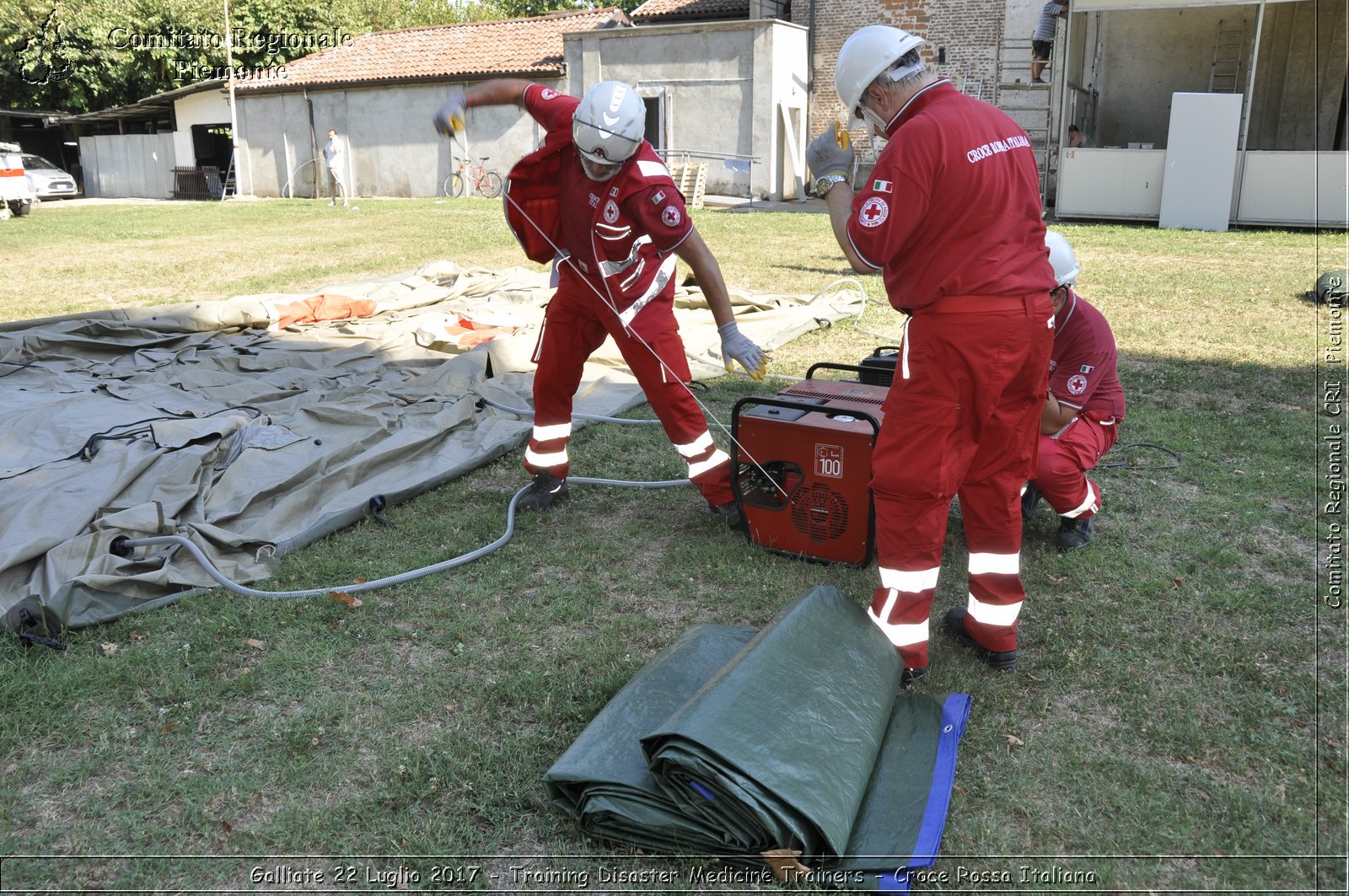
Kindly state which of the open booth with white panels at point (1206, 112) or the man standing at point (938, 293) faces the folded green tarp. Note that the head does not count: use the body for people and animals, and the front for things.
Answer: the open booth with white panels

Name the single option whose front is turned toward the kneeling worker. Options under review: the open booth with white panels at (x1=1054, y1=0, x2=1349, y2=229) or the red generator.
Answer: the open booth with white panels

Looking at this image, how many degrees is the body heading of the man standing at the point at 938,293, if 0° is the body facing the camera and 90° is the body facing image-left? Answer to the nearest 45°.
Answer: approximately 135°

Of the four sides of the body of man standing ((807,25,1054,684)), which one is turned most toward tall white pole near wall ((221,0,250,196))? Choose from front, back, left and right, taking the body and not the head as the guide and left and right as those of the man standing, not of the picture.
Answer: front

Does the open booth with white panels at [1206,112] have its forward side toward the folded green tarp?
yes

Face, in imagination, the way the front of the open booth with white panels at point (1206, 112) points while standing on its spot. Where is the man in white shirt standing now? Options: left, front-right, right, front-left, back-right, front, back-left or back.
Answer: right

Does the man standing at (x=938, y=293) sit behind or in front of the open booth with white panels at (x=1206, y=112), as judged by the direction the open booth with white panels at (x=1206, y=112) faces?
in front

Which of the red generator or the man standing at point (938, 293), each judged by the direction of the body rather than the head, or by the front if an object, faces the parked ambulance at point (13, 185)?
the man standing

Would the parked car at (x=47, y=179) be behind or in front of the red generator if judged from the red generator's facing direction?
behind

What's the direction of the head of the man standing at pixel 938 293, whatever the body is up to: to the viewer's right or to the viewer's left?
to the viewer's left

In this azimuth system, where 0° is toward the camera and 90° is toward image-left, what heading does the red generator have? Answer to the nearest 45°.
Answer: approximately 0°
